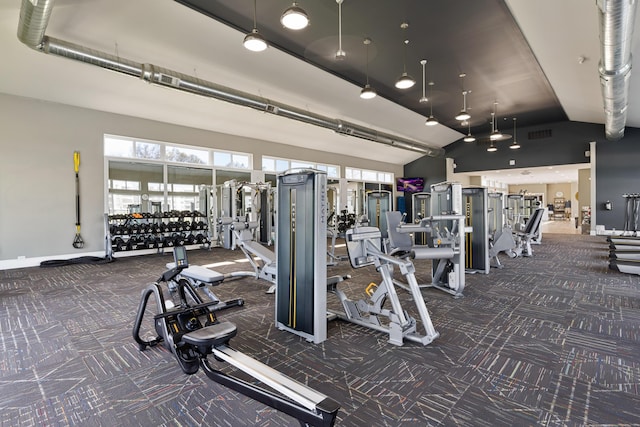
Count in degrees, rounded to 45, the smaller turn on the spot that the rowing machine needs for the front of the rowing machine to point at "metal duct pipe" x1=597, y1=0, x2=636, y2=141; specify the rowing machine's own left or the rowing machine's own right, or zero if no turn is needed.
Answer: approximately 135° to the rowing machine's own right

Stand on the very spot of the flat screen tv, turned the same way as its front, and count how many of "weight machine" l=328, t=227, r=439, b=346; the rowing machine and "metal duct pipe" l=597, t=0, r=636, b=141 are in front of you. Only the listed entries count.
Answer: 3

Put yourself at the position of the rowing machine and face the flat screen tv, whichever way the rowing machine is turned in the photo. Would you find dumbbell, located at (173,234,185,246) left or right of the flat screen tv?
left

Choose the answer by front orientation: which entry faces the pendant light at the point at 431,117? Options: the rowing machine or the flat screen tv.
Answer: the flat screen tv

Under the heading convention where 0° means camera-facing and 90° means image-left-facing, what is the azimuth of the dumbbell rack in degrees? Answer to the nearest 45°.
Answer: approximately 315°

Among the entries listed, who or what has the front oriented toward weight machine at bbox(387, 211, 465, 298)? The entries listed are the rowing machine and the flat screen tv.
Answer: the flat screen tv

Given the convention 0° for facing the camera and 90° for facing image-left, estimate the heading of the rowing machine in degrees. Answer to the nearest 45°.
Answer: approximately 135°

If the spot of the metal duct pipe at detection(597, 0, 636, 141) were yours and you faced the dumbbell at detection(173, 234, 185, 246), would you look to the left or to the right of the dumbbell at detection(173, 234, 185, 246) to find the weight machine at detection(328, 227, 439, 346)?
left

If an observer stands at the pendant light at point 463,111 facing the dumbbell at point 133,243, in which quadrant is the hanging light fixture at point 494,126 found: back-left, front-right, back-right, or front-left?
back-right

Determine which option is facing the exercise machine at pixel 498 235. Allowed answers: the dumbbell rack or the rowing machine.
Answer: the dumbbell rack

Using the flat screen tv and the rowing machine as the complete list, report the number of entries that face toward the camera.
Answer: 1

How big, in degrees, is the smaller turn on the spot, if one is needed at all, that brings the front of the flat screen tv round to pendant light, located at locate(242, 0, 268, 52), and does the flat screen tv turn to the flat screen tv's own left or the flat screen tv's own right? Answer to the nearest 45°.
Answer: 0° — it already faces it

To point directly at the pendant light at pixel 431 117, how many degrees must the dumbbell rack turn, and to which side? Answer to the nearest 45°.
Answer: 0° — it already faces it

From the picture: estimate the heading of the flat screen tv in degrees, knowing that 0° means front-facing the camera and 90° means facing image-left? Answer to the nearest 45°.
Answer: approximately 0°

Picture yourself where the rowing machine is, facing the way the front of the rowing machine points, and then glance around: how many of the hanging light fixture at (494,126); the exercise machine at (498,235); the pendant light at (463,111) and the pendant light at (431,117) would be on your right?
4
